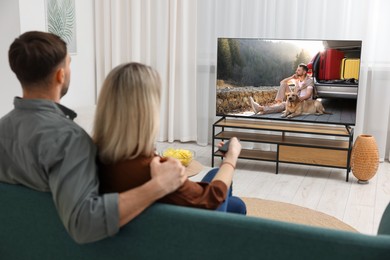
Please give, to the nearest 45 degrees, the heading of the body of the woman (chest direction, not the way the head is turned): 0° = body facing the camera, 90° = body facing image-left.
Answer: approximately 225°

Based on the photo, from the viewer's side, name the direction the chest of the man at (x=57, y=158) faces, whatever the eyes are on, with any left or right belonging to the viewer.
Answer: facing away from the viewer and to the right of the viewer

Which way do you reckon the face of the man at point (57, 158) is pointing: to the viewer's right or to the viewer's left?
to the viewer's right

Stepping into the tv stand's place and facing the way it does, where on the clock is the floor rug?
The floor rug is roughly at 12 o'clock from the tv stand.

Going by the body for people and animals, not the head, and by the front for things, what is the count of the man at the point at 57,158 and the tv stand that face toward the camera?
1

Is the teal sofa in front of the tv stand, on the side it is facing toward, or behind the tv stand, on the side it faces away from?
in front

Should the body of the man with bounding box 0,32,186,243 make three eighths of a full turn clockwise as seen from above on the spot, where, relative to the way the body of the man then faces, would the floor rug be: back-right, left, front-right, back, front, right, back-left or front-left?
back-left

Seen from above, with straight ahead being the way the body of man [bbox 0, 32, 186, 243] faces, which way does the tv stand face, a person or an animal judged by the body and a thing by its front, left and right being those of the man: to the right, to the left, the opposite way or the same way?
the opposite way

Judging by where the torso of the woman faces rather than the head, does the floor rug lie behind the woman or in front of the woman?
in front

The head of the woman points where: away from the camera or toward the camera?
away from the camera

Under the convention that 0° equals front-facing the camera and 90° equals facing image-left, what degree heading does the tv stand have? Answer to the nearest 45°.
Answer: approximately 0°
